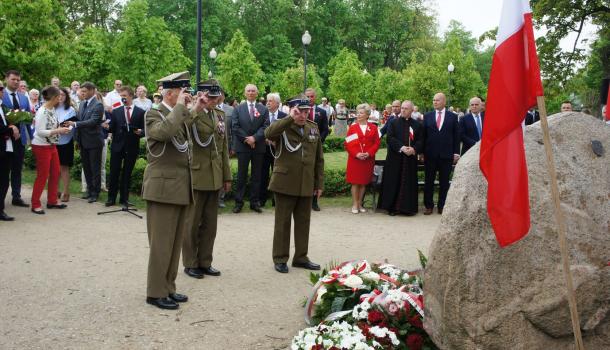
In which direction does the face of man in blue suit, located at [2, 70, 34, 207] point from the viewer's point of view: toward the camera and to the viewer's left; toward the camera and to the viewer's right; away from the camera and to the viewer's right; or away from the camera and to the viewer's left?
toward the camera and to the viewer's right

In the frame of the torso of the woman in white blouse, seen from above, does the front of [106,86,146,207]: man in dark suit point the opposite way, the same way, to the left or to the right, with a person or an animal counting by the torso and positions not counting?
to the right

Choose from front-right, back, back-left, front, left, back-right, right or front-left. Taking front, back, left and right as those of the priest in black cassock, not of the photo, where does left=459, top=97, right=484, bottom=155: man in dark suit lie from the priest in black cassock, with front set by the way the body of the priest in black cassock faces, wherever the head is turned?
back-left

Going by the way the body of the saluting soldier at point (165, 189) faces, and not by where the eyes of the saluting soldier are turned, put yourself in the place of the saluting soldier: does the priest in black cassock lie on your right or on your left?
on your left

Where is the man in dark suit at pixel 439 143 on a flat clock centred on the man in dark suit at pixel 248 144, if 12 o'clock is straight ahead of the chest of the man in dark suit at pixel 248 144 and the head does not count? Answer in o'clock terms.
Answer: the man in dark suit at pixel 439 143 is roughly at 9 o'clock from the man in dark suit at pixel 248 144.

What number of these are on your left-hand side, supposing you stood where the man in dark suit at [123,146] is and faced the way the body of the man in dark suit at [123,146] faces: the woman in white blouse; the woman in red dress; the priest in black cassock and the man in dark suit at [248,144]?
3

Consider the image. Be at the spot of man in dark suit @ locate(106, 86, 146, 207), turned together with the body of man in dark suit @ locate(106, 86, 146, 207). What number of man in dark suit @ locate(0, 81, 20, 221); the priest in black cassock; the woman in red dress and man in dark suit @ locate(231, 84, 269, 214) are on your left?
3

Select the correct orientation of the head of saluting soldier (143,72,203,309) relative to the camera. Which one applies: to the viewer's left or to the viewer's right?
to the viewer's right

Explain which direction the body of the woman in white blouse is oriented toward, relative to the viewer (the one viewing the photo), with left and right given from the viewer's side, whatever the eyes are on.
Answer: facing to the right of the viewer

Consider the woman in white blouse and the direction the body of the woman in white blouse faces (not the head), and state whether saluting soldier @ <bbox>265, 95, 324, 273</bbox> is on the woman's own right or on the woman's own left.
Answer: on the woman's own right
